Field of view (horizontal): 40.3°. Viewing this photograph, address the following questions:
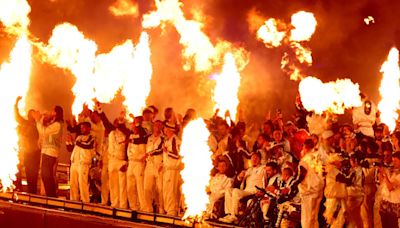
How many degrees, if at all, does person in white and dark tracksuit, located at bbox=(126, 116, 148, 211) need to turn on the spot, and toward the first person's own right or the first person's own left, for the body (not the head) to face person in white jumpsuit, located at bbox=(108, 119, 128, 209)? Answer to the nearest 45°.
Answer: approximately 90° to the first person's own right

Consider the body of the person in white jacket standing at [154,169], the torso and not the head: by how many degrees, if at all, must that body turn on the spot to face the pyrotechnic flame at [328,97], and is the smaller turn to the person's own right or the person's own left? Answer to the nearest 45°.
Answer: approximately 135° to the person's own left

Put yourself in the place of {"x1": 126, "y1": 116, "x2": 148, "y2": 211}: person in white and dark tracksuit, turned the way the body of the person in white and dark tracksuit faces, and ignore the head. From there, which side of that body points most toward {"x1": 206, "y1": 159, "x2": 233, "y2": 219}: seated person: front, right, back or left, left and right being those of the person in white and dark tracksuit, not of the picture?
left

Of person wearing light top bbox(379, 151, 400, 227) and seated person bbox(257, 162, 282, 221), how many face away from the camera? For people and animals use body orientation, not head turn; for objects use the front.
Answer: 0

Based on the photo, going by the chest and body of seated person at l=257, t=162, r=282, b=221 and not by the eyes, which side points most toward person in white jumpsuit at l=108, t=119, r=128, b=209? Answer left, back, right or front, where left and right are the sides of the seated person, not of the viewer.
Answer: right

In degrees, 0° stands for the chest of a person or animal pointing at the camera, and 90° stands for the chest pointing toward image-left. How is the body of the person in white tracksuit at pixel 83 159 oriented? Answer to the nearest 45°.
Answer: approximately 45°

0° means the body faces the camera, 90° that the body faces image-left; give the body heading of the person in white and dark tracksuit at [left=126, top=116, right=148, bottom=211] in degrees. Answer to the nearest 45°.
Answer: approximately 45°

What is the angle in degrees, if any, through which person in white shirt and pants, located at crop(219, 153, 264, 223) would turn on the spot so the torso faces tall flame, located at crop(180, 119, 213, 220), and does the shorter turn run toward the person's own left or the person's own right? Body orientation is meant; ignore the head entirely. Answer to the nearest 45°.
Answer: approximately 45° to the person's own right

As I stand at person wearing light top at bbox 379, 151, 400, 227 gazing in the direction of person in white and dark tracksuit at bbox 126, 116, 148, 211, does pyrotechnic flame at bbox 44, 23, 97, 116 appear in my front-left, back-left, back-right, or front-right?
front-right

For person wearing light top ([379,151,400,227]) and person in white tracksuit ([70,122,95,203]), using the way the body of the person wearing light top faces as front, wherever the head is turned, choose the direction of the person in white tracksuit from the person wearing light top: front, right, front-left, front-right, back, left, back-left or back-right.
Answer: front-right

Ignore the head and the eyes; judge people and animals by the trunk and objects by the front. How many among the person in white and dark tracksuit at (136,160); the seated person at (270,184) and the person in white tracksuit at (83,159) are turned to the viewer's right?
0

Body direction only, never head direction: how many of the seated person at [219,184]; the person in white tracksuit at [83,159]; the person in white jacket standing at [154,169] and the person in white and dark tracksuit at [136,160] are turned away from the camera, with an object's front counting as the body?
0

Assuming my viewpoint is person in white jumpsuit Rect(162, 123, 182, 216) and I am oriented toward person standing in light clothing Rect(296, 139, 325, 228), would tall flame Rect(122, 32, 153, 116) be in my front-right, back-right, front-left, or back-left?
back-left
